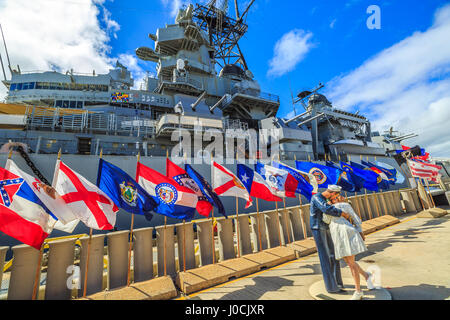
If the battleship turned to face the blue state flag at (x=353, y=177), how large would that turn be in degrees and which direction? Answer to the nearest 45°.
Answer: approximately 90° to its left

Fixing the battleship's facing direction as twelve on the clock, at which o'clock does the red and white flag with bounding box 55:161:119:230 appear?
The red and white flag is roughly at 10 o'clock from the battleship.

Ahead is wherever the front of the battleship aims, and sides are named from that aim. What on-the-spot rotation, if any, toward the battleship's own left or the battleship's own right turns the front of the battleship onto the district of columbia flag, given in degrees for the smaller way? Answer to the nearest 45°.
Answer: approximately 90° to the battleship's own left

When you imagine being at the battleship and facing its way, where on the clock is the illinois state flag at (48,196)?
The illinois state flag is roughly at 10 o'clock from the battleship.

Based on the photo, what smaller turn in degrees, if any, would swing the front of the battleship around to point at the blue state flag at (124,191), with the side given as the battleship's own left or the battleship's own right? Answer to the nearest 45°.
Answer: approximately 45° to the battleship's own left

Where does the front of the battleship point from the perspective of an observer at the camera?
facing the viewer and to the left of the viewer

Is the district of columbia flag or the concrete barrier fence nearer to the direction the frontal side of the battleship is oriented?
the concrete barrier fence

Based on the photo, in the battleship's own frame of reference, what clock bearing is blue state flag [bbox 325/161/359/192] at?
The blue state flag is roughly at 9 o'clock from the battleship.

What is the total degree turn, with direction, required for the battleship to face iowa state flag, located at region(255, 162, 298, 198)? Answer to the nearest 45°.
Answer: approximately 90° to its left

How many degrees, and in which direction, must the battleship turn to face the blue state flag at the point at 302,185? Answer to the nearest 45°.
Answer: approximately 90° to its left
